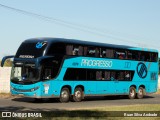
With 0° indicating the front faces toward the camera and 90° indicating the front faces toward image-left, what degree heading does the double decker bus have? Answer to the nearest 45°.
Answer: approximately 45°
